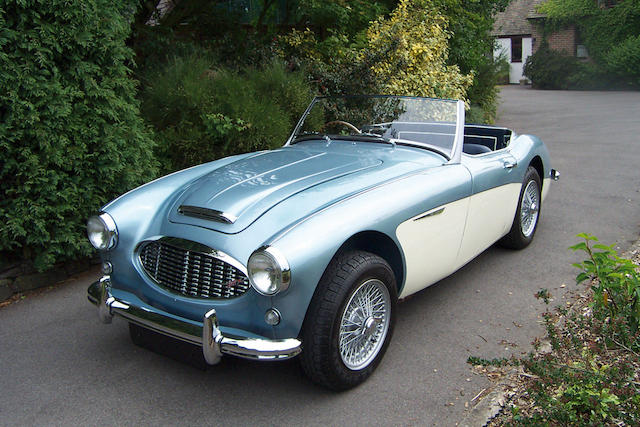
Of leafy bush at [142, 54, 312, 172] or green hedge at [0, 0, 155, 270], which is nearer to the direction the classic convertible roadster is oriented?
the green hedge

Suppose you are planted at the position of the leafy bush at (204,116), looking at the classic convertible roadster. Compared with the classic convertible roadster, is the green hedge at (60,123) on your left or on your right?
right

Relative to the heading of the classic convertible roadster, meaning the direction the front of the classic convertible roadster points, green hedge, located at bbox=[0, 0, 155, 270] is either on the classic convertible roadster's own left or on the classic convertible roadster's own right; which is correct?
on the classic convertible roadster's own right

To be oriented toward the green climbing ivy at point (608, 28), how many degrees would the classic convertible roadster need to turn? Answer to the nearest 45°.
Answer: approximately 180°

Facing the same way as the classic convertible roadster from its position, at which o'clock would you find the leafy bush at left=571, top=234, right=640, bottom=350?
The leafy bush is roughly at 8 o'clock from the classic convertible roadster.

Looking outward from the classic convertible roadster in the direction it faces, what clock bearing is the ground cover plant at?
The ground cover plant is roughly at 8 o'clock from the classic convertible roadster.

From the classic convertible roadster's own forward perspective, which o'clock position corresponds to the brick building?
The brick building is roughly at 5 o'clock from the classic convertible roadster.
